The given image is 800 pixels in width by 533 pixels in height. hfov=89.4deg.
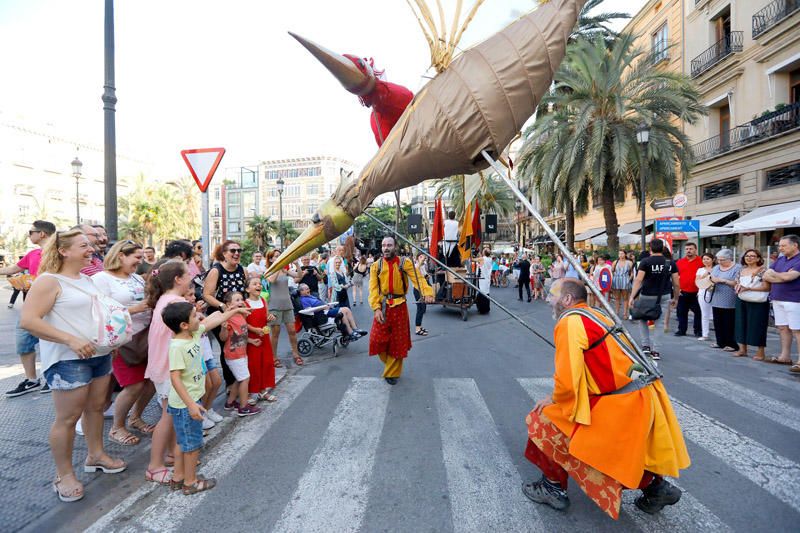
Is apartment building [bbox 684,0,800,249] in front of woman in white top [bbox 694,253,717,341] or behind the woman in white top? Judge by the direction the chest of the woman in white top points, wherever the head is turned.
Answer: behind

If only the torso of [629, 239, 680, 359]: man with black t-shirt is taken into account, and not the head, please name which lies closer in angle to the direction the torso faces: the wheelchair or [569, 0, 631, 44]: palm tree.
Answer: the palm tree

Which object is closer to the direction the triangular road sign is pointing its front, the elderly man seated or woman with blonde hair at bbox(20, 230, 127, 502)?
the woman with blonde hair

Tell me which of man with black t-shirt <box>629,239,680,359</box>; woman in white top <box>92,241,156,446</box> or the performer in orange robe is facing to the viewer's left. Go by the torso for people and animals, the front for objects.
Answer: the performer in orange robe

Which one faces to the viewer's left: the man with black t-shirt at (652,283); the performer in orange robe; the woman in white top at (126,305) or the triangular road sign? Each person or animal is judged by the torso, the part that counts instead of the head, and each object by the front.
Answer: the performer in orange robe

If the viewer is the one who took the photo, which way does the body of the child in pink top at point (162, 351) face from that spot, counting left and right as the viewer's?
facing to the right of the viewer

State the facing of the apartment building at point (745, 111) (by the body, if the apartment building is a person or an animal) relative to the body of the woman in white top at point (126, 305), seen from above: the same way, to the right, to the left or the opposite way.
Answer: the opposite way

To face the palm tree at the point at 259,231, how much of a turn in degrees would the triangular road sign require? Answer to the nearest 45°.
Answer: approximately 180°

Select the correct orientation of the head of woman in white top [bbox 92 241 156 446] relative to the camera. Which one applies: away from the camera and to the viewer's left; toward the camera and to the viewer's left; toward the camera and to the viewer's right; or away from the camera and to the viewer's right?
toward the camera and to the viewer's right

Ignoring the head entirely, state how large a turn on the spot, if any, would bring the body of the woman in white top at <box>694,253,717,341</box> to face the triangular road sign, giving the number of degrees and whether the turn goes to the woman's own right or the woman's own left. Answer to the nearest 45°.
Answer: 0° — they already face it

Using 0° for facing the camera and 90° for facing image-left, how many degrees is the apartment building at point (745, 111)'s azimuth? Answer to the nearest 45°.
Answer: approximately 45°

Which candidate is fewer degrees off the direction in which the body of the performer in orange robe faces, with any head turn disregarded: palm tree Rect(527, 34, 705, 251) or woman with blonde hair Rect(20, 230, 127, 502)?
the woman with blonde hair

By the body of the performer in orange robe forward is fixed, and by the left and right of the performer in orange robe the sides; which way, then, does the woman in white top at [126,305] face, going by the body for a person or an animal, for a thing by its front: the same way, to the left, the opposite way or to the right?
the opposite way

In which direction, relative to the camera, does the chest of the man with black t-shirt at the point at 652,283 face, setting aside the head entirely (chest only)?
away from the camera

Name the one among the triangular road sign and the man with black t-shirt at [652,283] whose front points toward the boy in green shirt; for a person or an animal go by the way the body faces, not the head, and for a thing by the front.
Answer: the triangular road sign
